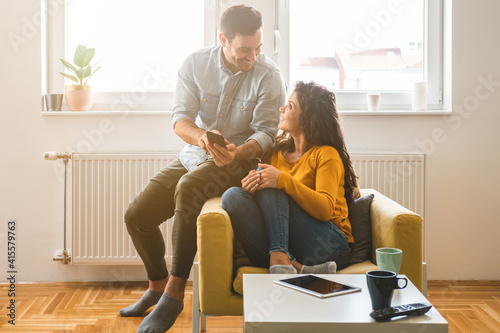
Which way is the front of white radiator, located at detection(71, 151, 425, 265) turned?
toward the camera

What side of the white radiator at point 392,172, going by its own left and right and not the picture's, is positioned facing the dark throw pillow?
front

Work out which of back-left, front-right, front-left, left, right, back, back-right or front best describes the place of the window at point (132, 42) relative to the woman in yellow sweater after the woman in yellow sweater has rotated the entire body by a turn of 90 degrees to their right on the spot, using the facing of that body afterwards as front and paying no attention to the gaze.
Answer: front

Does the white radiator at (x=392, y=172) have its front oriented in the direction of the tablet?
yes

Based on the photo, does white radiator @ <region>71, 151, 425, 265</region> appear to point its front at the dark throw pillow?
no

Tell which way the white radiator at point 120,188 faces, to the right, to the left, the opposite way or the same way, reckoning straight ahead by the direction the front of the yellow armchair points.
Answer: the same way

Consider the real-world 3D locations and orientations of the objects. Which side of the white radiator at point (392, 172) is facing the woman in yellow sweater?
front

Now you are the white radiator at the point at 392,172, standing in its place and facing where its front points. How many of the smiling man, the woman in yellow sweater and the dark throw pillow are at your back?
0

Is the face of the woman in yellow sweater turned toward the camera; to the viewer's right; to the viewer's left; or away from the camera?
to the viewer's left

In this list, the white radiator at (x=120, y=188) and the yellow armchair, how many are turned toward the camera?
2

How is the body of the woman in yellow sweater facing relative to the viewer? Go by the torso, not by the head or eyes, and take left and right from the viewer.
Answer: facing the viewer and to the left of the viewer

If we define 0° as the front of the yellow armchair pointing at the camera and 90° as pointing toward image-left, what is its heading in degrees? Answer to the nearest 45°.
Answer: approximately 0°

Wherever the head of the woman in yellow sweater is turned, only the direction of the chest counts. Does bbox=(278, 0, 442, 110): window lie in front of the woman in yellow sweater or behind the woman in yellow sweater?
behind

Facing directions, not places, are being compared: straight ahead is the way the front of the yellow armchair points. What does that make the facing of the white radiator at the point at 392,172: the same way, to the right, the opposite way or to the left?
the same way

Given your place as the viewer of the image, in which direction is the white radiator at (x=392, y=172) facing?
facing the viewer

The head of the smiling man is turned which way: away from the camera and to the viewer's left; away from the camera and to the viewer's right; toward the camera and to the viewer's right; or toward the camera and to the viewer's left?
toward the camera and to the viewer's right
